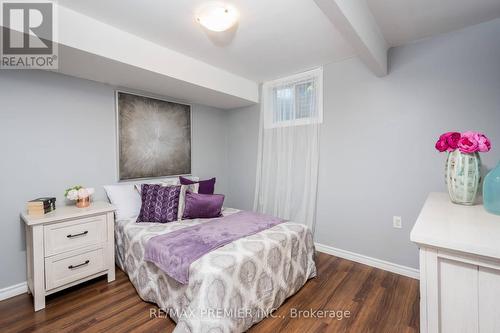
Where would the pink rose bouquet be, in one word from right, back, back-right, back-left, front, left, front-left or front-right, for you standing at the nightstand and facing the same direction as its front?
front

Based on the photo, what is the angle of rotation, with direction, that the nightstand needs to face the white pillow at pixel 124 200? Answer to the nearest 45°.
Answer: approximately 90° to its left

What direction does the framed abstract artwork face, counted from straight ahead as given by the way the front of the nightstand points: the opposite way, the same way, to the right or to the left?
the same way

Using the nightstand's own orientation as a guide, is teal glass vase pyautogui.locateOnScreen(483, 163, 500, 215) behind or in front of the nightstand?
in front

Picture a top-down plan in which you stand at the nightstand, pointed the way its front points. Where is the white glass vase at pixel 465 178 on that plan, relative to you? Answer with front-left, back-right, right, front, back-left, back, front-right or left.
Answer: front

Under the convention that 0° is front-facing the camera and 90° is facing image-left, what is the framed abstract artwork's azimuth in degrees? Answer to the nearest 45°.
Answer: approximately 315°

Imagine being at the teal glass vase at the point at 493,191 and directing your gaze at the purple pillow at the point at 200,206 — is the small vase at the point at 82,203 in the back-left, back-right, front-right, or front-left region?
front-left

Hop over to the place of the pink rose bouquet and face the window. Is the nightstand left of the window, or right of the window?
left

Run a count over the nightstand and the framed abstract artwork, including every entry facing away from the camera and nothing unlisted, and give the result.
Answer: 0

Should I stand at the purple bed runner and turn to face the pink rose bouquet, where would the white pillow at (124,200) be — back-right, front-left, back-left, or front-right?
back-left

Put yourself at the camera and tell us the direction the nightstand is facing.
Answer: facing the viewer and to the right of the viewer

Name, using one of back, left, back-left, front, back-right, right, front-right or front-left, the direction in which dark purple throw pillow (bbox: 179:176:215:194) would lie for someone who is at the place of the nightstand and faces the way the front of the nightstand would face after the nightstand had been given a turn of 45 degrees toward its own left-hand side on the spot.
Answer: front

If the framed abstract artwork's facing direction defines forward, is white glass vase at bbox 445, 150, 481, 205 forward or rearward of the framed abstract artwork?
forward

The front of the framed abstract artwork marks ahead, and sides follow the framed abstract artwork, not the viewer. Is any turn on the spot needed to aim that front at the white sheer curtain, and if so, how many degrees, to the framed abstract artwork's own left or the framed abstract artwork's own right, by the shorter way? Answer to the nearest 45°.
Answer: approximately 45° to the framed abstract artwork's own left
